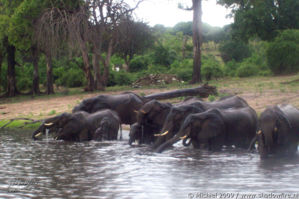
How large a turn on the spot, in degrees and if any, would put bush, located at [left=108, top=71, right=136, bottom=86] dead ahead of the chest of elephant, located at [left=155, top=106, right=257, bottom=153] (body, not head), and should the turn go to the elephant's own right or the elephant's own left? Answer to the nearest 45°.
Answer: approximately 90° to the elephant's own right

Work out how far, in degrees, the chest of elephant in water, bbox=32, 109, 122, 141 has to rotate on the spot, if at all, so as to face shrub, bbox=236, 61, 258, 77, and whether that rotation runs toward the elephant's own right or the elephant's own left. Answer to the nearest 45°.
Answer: approximately 135° to the elephant's own right

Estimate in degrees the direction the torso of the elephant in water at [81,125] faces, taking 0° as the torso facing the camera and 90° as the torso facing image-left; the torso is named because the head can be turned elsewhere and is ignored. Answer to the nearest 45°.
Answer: approximately 90°

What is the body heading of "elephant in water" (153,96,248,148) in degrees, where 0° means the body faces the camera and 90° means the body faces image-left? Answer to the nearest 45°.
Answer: approximately 90°

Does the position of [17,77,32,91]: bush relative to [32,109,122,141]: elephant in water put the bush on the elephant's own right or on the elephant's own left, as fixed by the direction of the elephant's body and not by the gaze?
on the elephant's own right

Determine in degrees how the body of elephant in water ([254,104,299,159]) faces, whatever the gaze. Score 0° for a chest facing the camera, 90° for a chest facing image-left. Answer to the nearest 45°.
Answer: approximately 45°

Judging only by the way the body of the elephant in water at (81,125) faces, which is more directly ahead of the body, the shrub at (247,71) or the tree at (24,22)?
the tree

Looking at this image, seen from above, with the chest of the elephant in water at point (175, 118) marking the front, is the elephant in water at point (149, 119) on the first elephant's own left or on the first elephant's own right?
on the first elephant's own right

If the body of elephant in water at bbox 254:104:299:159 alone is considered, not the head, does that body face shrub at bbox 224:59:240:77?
no

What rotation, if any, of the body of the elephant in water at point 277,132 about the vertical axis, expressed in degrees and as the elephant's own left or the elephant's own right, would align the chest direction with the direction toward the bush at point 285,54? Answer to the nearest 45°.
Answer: approximately 135° to the elephant's own right
